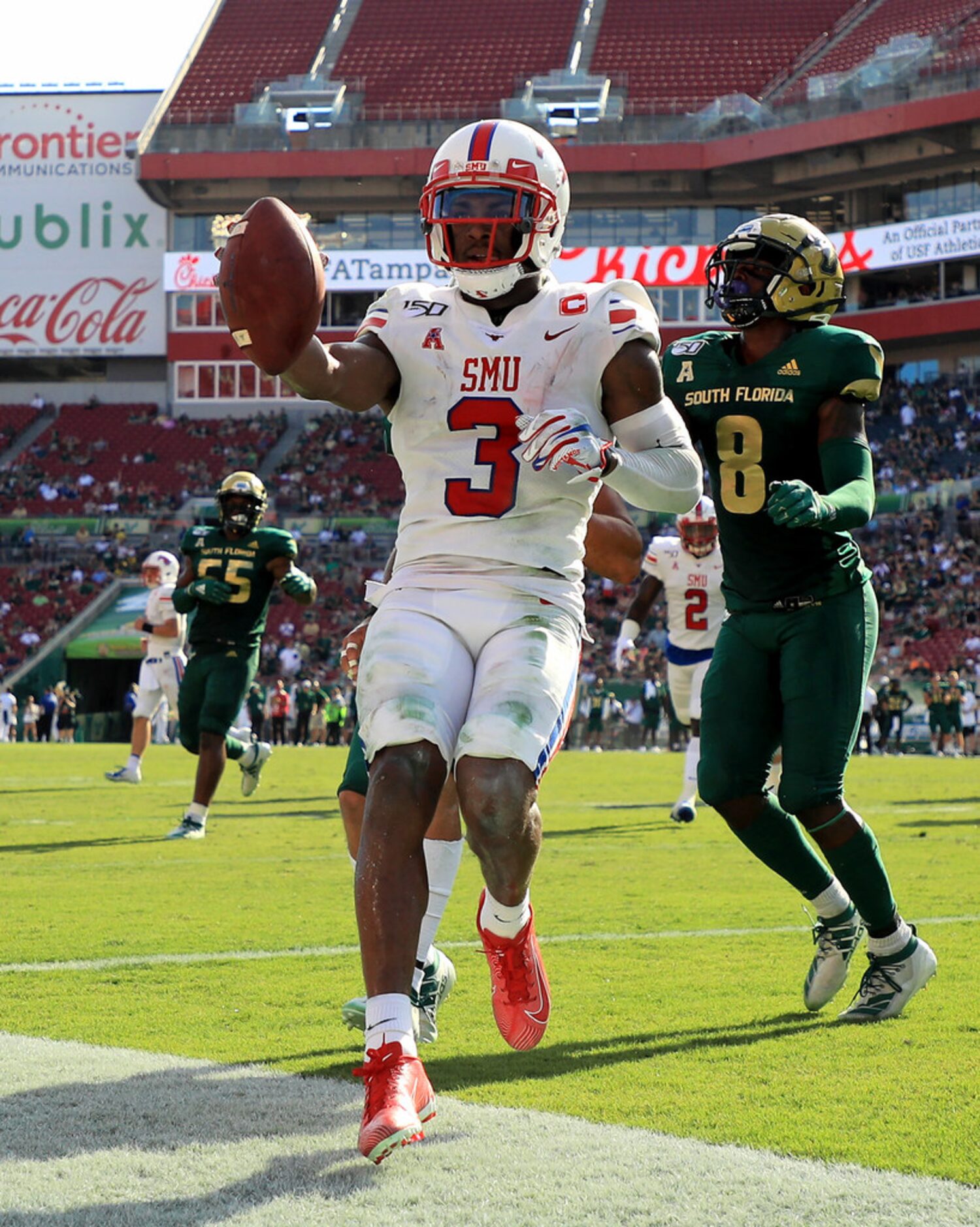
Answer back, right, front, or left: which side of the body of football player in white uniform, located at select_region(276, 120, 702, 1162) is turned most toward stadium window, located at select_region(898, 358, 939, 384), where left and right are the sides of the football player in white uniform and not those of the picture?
back

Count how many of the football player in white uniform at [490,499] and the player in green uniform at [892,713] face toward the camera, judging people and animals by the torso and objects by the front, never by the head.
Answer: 2

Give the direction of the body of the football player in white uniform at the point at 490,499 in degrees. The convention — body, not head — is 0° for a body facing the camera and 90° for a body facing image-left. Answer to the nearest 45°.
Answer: approximately 0°

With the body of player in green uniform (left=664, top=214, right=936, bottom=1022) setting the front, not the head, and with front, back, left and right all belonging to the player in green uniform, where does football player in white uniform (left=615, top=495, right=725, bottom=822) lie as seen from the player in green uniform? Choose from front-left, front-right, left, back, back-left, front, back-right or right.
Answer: back-right

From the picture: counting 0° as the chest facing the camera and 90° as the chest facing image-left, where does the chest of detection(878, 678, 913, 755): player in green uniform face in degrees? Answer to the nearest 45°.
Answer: approximately 0°

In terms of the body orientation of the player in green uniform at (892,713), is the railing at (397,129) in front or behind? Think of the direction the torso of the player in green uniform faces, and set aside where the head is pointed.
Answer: behind

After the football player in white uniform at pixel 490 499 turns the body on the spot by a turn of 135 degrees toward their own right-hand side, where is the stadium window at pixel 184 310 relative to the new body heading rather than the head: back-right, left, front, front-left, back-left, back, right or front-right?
front-right

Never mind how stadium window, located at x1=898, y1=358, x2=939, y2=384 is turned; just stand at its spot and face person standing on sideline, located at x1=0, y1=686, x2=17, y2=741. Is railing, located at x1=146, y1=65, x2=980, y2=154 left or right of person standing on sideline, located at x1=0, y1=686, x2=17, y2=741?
right

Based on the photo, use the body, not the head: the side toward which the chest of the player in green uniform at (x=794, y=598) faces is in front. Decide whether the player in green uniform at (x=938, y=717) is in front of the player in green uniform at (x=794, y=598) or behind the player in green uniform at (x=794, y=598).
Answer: behind

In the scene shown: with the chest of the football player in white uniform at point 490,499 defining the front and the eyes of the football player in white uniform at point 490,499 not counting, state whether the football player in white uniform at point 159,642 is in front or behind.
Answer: behind

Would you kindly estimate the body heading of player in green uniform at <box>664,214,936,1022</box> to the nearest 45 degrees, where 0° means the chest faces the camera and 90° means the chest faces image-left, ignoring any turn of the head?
approximately 45°

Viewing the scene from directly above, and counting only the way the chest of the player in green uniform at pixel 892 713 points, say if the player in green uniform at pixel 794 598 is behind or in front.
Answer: in front
